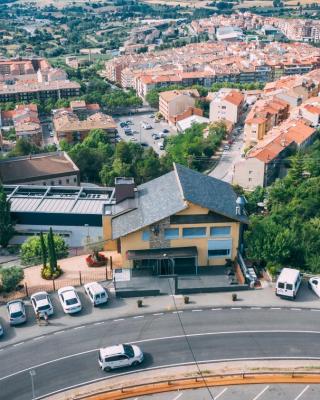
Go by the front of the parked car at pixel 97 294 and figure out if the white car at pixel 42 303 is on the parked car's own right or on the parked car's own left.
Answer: on the parked car's own left

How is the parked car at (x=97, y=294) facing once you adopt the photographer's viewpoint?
facing away from the viewer and to the left of the viewer

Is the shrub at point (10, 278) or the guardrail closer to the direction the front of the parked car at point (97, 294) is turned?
the shrub

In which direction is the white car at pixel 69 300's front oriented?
away from the camera

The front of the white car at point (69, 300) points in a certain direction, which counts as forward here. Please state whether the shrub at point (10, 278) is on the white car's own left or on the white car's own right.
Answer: on the white car's own left

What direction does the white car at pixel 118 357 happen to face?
to the viewer's right

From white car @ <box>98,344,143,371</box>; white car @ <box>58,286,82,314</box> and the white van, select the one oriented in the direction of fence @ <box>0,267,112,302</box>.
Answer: white car @ <box>58,286,82,314</box>
